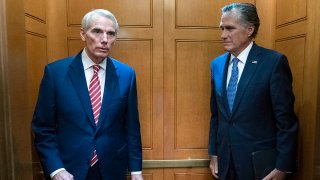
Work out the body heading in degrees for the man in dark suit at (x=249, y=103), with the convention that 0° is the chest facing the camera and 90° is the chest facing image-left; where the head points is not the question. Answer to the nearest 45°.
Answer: approximately 45°
